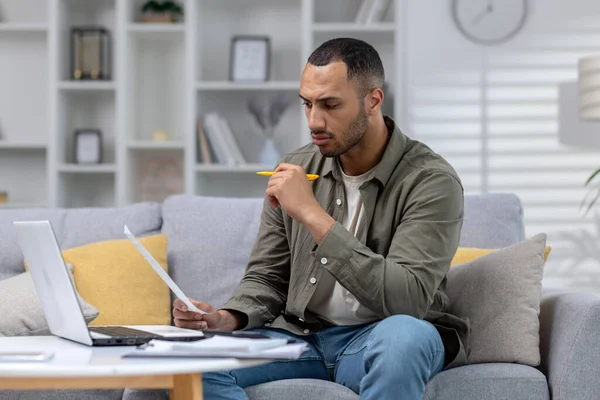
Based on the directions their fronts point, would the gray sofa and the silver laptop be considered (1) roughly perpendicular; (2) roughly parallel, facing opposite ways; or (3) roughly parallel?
roughly perpendicular

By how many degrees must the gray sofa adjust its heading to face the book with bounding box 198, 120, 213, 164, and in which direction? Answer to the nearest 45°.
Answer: approximately 180°

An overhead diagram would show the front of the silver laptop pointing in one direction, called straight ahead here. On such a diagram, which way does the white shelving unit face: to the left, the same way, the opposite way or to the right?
to the right

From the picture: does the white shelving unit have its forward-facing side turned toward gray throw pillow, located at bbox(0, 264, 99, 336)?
yes

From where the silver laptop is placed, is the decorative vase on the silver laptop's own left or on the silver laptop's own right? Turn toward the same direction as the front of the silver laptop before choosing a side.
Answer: on the silver laptop's own left

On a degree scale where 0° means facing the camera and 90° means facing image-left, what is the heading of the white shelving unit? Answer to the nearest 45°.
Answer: approximately 0°

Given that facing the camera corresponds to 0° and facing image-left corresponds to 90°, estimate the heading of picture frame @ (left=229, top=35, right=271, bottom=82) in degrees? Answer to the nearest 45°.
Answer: approximately 0°
